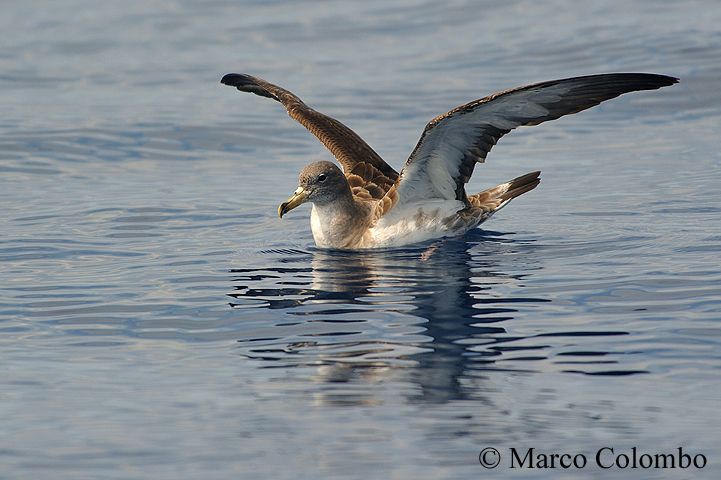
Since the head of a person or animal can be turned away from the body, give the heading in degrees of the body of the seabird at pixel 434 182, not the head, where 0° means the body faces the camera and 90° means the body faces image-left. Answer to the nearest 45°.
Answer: approximately 45°
